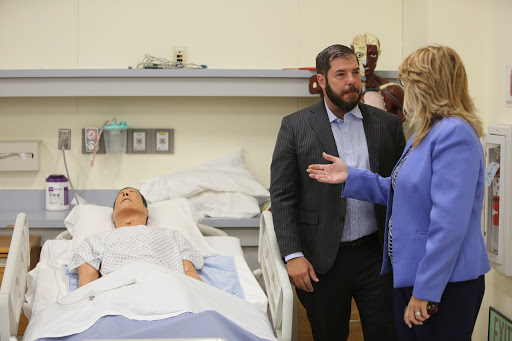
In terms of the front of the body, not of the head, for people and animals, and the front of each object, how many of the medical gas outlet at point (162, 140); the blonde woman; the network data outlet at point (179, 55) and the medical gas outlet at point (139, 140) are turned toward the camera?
3

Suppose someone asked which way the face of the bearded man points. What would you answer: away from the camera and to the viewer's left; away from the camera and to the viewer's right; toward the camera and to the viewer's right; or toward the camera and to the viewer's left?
toward the camera and to the viewer's right

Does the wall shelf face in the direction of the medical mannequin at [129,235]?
yes

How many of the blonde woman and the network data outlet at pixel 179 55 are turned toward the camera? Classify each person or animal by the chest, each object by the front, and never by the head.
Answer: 1

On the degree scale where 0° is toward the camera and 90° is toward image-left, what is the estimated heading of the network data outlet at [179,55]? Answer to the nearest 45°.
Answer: approximately 0°

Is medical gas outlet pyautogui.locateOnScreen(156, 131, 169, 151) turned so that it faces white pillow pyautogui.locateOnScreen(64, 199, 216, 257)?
yes

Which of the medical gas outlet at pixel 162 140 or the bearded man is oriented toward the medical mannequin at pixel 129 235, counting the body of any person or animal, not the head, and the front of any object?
the medical gas outlet

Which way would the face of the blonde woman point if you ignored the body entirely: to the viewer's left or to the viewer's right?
to the viewer's left

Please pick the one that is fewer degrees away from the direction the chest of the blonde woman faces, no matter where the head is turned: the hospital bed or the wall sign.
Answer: the hospital bed
